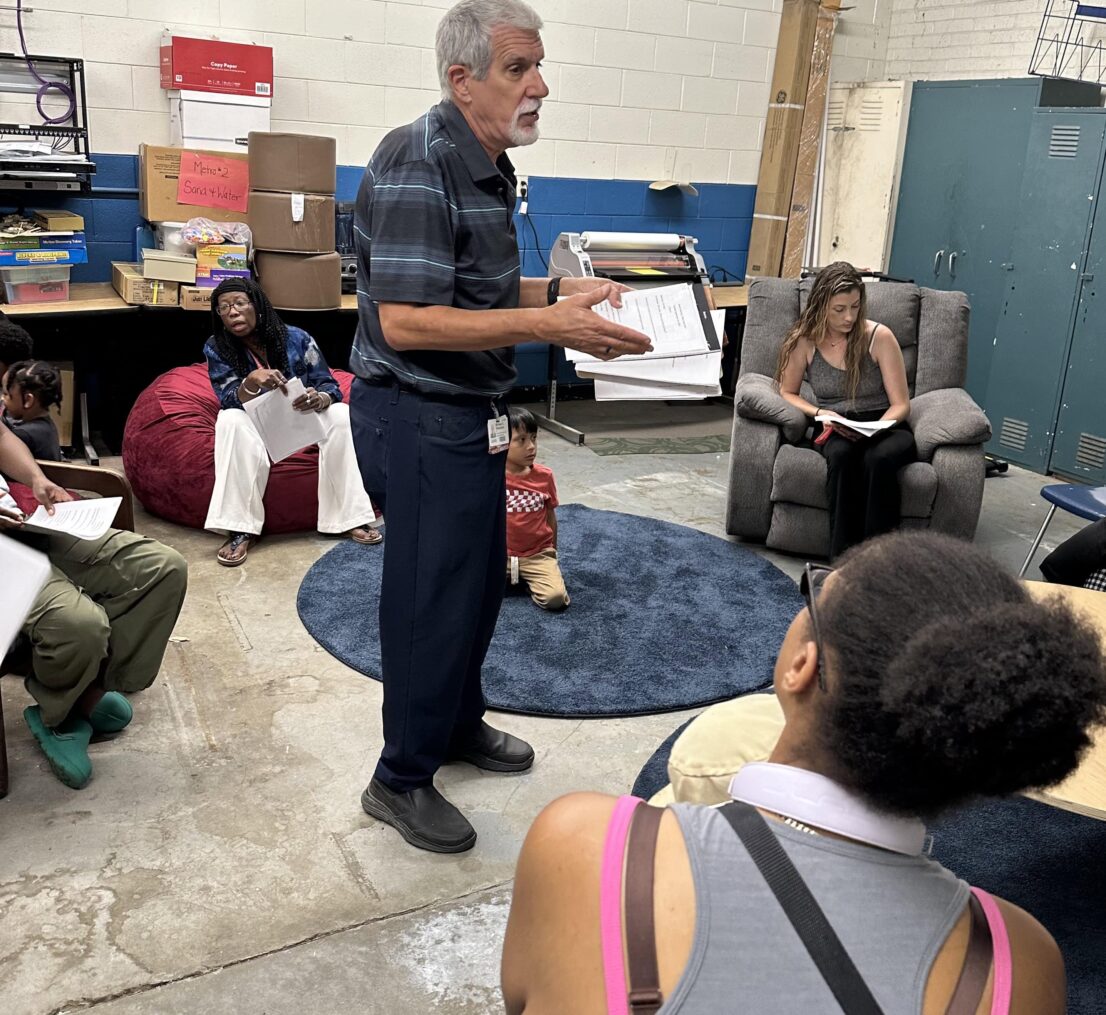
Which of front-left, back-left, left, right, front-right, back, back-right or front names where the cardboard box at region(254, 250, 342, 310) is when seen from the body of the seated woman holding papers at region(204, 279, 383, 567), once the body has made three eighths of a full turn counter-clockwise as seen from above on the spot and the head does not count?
front-left

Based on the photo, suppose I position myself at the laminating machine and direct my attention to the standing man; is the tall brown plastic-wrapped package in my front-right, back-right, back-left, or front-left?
back-left

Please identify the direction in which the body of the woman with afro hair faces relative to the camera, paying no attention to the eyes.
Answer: away from the camera

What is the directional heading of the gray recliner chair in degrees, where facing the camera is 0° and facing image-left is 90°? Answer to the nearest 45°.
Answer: approximately 0°

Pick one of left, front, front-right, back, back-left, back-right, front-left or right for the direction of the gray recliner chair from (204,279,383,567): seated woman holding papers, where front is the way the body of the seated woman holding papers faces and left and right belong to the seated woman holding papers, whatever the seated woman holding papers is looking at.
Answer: left

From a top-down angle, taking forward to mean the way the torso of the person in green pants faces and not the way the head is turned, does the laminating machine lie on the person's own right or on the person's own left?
on the person's own left

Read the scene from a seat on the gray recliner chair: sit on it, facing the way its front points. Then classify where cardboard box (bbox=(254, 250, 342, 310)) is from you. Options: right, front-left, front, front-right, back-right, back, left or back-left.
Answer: right

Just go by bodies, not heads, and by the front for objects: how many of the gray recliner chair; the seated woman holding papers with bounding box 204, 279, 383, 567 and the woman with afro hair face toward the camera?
2

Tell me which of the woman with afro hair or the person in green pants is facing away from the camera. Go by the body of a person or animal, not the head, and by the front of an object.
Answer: the woman with afro hair

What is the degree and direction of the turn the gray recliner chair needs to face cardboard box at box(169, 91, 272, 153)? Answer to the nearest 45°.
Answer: approximately 90° to its right

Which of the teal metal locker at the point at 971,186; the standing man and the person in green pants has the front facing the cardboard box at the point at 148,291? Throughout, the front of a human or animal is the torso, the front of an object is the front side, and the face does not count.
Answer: the teal metal locker

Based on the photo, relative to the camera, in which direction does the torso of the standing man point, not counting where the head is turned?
to the viewer's right

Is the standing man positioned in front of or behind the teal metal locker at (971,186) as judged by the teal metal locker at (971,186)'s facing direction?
in front

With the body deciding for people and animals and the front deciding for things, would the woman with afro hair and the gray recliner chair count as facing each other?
yes

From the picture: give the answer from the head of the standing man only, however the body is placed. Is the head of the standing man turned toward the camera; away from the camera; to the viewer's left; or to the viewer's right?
to the viewer's right

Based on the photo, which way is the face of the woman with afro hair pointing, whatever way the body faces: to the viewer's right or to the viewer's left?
to the viewer's left
